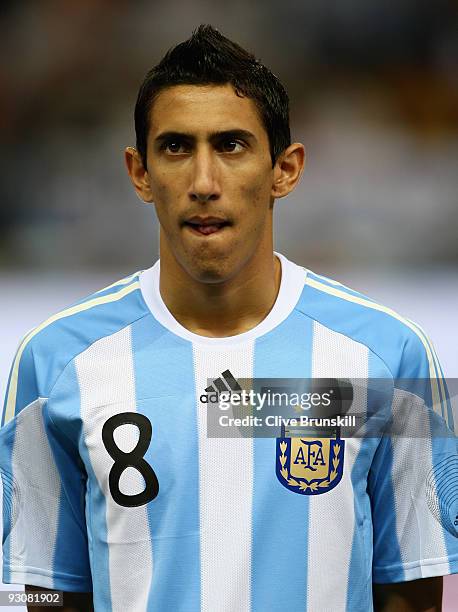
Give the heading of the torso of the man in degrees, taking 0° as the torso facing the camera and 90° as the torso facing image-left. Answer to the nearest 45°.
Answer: approximately 0°
